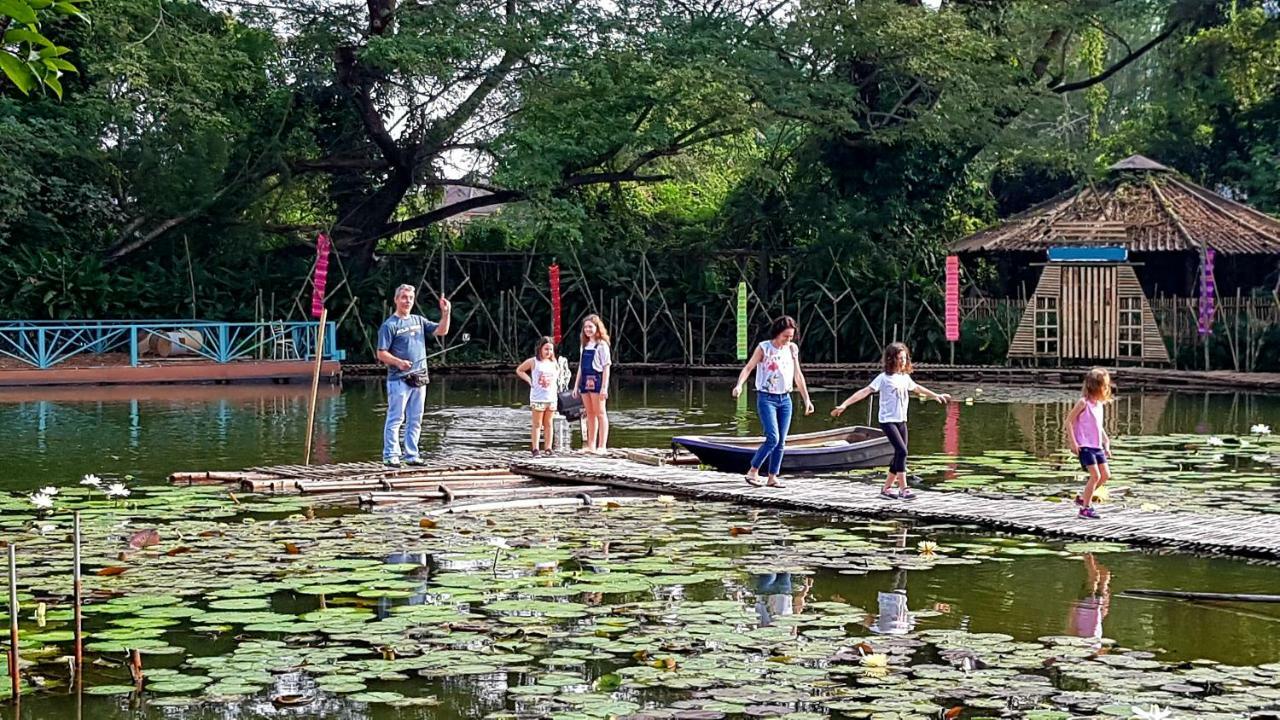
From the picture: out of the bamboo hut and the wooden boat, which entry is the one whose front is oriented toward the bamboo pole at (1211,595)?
the bamboo hut

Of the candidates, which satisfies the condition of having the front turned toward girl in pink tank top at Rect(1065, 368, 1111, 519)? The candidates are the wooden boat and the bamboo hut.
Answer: the bamboo hut

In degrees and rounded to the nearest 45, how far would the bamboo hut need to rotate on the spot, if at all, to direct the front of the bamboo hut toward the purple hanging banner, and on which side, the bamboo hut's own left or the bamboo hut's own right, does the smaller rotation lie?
approximately 45° to the bamboo hut's own left

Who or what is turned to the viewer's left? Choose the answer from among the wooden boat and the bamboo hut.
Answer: the wooden boat

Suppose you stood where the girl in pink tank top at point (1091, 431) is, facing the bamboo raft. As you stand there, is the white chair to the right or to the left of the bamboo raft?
right

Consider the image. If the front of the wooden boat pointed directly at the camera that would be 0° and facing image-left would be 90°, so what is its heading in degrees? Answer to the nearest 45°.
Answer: approximately 90°

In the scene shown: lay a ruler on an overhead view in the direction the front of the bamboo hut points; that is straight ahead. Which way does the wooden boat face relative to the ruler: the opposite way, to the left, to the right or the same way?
to the right

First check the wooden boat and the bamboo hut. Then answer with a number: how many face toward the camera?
1

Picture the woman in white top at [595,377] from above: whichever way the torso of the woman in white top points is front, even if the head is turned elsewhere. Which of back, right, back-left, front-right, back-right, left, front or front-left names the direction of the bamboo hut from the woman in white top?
back

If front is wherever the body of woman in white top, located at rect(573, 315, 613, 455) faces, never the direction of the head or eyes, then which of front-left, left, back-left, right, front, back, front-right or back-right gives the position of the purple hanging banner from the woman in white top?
back

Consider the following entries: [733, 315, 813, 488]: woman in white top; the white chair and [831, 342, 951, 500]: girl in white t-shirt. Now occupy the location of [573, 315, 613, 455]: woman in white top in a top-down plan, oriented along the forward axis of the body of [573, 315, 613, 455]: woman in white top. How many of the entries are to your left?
2
